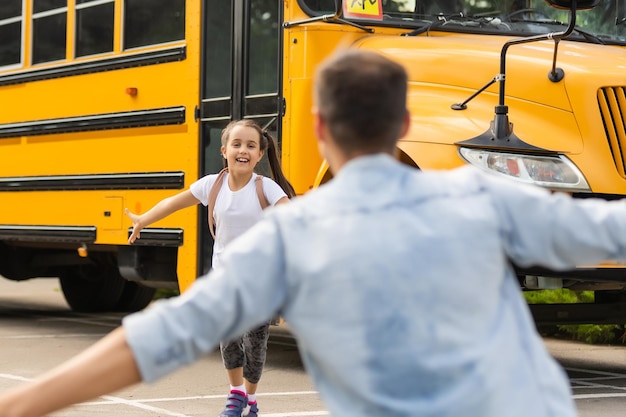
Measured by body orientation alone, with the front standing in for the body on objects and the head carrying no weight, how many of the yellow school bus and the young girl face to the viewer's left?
0

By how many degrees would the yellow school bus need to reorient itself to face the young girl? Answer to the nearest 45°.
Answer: approximately 45° to its right

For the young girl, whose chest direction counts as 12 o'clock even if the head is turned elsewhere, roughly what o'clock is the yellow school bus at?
The yellow school bus is roughly at 6 o'clock from the young girl.

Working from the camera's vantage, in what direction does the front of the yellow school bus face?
facing the viewer and to the right of the viewer

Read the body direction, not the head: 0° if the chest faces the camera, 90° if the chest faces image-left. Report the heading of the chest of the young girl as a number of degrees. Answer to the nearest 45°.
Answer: approximately 0°
